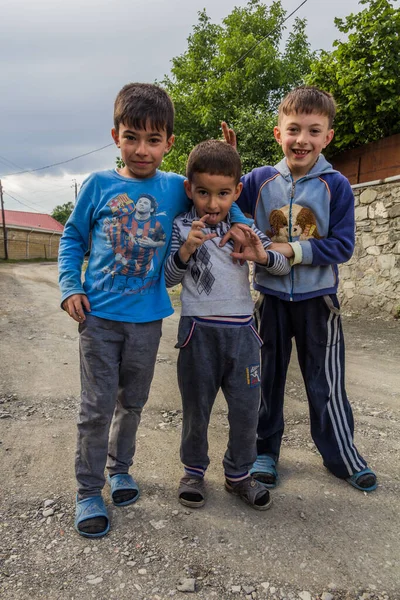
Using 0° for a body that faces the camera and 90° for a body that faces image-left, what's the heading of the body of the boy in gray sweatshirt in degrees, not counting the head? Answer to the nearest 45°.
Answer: approximately 0°

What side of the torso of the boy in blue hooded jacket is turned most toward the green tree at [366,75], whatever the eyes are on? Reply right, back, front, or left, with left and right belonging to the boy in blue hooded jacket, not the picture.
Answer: back

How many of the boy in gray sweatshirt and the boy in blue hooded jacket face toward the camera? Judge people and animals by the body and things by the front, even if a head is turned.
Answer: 2

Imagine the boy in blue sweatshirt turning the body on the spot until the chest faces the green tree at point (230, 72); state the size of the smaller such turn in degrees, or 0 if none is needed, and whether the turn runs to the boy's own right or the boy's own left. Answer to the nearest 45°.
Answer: approximately 180°

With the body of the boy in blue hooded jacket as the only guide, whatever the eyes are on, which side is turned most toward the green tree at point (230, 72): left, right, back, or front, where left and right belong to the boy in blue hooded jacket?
back

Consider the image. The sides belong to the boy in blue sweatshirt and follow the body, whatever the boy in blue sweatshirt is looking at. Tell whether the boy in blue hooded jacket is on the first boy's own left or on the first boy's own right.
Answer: on the first boy's own left

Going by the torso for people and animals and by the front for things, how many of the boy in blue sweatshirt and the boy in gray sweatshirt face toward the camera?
2

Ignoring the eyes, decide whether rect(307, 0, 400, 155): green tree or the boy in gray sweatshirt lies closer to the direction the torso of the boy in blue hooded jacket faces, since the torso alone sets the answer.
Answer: the boy in gray sweatshirt

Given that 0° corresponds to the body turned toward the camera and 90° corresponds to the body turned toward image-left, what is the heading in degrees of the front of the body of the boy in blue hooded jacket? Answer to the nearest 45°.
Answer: approximately 0°
